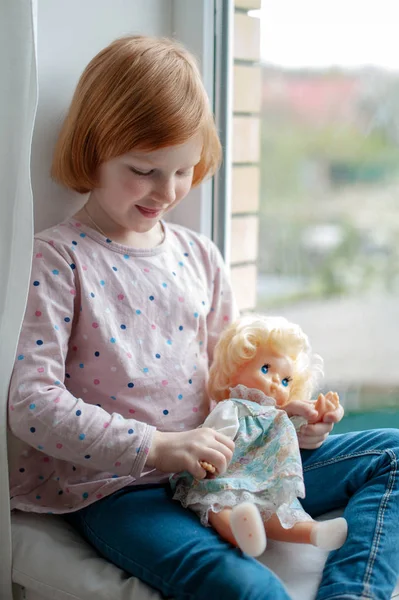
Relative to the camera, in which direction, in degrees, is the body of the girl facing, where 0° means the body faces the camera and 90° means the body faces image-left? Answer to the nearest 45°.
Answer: approximately 315°

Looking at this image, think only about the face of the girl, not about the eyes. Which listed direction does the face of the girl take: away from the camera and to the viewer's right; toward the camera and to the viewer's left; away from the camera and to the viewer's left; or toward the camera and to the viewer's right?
toward the camera and to the viewer's right

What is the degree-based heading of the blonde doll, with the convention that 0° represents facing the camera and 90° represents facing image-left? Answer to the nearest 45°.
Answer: approximately 315°
